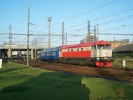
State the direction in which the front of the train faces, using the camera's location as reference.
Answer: facing the viewer and to the right of the viewer
